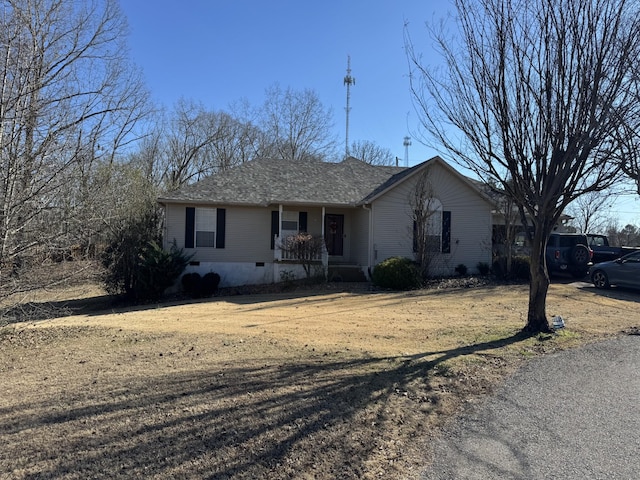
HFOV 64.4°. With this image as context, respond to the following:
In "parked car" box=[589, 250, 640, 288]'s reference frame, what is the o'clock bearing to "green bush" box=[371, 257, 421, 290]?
The green bush is roughly at 11 o'clock from the parked car.

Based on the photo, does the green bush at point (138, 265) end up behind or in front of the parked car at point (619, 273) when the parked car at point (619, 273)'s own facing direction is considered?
in front

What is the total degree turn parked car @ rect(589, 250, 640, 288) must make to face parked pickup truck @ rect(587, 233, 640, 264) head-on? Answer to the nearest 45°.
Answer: approximately 90° to its right

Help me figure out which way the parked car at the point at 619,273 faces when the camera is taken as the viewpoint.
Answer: facing to the left of the viewer

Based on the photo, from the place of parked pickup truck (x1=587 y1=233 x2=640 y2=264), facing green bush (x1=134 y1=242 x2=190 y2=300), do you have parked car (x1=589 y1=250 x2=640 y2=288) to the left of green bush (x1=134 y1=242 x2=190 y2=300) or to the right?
left

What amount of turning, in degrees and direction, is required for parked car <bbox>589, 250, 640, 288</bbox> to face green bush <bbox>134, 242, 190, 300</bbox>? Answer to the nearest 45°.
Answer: approximately 45° to its left

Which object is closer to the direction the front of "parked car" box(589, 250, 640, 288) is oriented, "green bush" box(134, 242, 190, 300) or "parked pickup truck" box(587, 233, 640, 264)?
the green bush

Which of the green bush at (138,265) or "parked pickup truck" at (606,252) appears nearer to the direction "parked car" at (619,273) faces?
the green bush

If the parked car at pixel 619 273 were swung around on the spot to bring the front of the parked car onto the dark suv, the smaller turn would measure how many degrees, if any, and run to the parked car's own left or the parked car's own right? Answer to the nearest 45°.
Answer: approximately 45° to the parked car's own right
